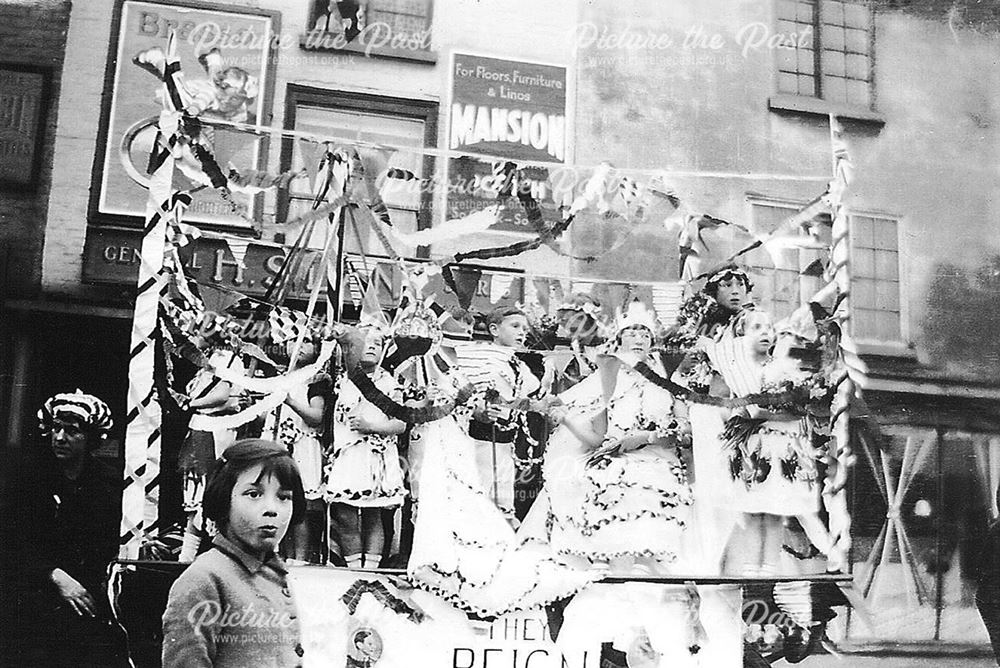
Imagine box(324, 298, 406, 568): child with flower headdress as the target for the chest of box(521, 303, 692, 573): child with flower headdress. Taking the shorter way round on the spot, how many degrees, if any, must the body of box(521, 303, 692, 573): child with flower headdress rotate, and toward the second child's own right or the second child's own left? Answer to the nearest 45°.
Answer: approximately 90° to the second child's own right

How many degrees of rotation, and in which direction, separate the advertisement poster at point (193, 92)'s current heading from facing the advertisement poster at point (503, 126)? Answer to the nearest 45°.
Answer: approximately 90° to its left

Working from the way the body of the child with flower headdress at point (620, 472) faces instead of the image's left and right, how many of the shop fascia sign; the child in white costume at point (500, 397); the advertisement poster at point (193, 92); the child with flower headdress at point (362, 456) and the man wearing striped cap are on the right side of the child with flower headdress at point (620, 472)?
5

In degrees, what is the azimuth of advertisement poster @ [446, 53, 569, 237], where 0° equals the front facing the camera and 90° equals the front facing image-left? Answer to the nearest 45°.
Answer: approximately 0°

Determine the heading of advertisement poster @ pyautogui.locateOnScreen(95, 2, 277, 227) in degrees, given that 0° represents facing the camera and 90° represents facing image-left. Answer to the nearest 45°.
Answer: approximately 0°
